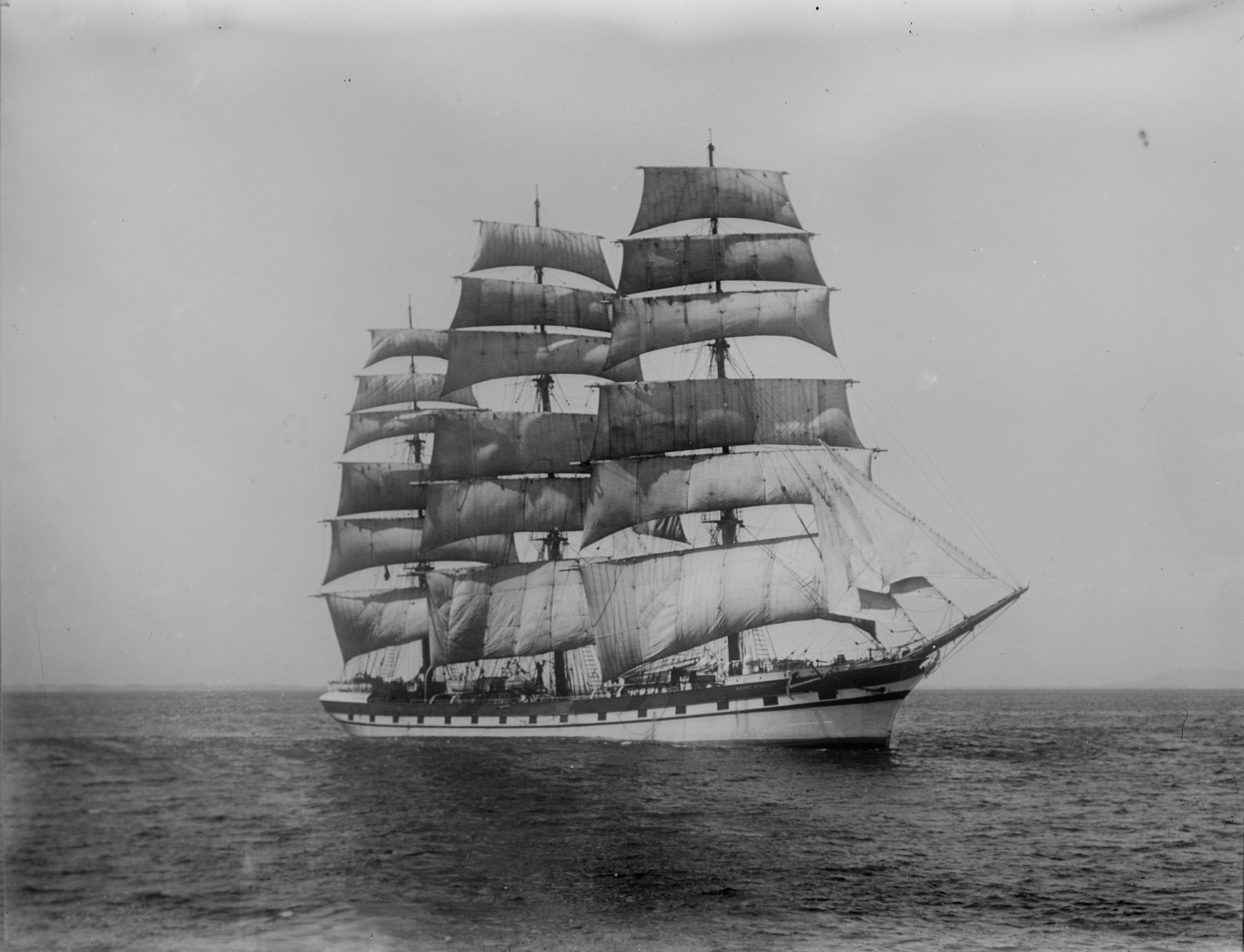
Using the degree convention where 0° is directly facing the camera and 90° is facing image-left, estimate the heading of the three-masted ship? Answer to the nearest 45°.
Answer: approximately 315°
